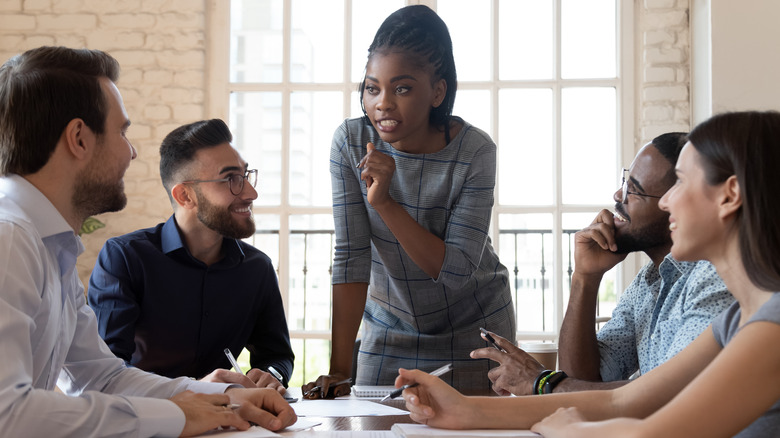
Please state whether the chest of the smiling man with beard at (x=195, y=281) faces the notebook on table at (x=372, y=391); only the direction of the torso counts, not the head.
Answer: yes

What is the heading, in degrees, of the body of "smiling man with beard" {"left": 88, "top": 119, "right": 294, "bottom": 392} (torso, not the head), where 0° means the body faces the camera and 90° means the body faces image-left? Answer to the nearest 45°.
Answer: approximately 315°

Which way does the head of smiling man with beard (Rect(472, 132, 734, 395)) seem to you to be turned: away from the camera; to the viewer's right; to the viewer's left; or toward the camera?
to the viewer's left

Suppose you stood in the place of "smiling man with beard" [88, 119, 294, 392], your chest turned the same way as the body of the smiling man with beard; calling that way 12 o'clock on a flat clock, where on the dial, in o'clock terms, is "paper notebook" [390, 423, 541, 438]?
The paper notebook is roughly at 1 o'clock from the smiling man with beard.

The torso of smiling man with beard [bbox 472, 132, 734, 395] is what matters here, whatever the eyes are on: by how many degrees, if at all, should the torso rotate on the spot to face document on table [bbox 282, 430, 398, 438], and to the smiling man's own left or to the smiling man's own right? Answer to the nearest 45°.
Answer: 0° — they already face it

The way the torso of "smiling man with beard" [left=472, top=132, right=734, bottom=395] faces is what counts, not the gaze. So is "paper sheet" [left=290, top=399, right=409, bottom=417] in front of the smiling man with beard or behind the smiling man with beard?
in front

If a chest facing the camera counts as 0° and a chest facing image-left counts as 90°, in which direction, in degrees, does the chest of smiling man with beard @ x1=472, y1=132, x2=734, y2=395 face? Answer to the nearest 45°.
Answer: approximately 45°

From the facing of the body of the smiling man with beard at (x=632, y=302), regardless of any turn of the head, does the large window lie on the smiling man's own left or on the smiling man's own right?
on the smiling man's own right

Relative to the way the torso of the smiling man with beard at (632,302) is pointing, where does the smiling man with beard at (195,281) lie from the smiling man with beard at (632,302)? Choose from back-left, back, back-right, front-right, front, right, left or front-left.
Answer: front-right

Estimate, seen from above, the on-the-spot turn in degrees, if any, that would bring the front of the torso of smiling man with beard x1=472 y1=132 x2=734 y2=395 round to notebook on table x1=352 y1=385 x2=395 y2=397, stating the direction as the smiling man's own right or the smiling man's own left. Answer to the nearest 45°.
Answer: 0° — they already face it
